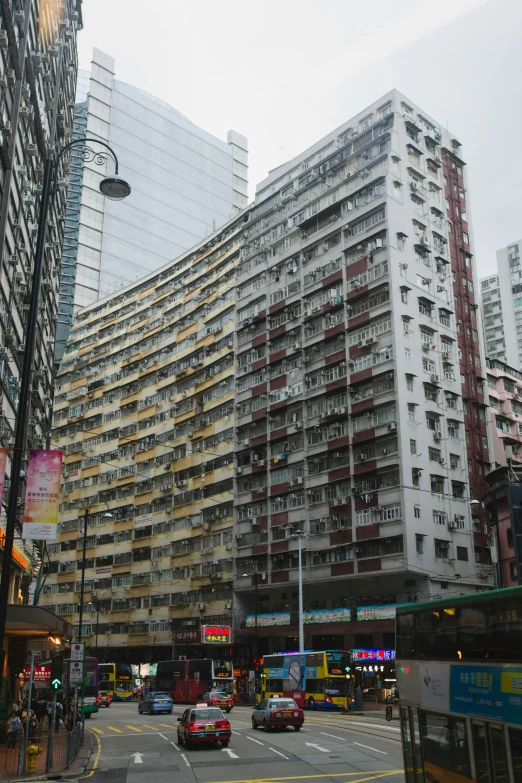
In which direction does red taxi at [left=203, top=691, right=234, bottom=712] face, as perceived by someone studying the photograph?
facing away from the viewer and to the left of the viewer

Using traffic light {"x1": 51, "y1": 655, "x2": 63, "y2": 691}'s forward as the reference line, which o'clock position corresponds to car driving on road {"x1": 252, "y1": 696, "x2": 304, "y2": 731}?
The car driving on road is roughly at 8 o'clock from the traffic light.

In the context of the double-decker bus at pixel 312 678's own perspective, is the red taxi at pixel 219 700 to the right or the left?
on its right

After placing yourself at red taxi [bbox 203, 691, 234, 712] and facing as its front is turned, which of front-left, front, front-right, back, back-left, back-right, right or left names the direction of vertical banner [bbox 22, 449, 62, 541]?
back-left

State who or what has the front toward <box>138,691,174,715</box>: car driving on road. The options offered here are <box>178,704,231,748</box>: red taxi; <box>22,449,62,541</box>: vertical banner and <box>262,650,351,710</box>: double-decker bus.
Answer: the red taxi

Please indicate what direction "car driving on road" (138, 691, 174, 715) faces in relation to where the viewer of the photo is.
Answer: facing away from the viewer and to the left of the viewer

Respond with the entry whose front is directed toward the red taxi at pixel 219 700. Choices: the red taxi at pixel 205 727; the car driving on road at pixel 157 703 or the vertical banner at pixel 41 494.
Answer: the red taxi at pixel 205 727

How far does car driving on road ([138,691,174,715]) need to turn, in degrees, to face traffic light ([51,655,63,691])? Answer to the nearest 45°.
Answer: approximately 135° to its left

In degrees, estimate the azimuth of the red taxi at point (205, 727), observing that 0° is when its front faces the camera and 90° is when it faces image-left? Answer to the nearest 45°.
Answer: approximately 180°

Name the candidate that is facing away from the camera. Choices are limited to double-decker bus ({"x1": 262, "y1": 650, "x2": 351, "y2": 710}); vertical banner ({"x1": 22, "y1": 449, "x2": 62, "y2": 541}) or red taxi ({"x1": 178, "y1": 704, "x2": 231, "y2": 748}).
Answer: the red taxi
